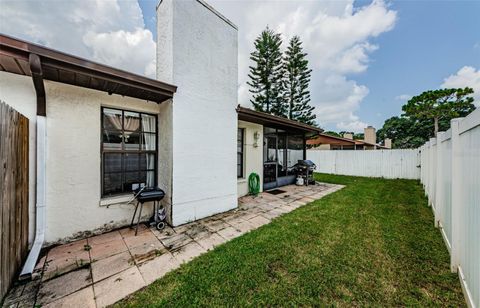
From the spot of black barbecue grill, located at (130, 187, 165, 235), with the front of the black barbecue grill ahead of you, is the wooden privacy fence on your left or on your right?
on your right

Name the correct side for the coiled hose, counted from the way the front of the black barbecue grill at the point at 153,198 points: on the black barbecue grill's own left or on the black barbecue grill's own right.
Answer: on the black barbecue grill's own left

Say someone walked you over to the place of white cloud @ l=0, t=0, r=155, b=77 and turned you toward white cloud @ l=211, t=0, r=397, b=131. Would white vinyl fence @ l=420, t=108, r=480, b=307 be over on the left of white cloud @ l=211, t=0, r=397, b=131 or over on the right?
right

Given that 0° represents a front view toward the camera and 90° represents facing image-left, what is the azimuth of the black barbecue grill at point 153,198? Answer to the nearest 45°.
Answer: approximately 315°

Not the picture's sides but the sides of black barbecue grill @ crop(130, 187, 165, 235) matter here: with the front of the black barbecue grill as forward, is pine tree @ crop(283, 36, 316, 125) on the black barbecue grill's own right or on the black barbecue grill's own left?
on the black barbecue grill's own left

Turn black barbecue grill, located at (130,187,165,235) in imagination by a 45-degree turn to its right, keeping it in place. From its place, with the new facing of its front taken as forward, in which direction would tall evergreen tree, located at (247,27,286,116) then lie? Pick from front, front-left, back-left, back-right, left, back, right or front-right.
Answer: back-left

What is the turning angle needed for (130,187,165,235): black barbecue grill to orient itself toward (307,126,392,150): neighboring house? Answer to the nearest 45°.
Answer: approximately 45° to its left

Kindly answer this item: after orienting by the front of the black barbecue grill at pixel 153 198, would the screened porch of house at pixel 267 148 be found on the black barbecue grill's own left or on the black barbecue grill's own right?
on the black barbecue grill's own left
